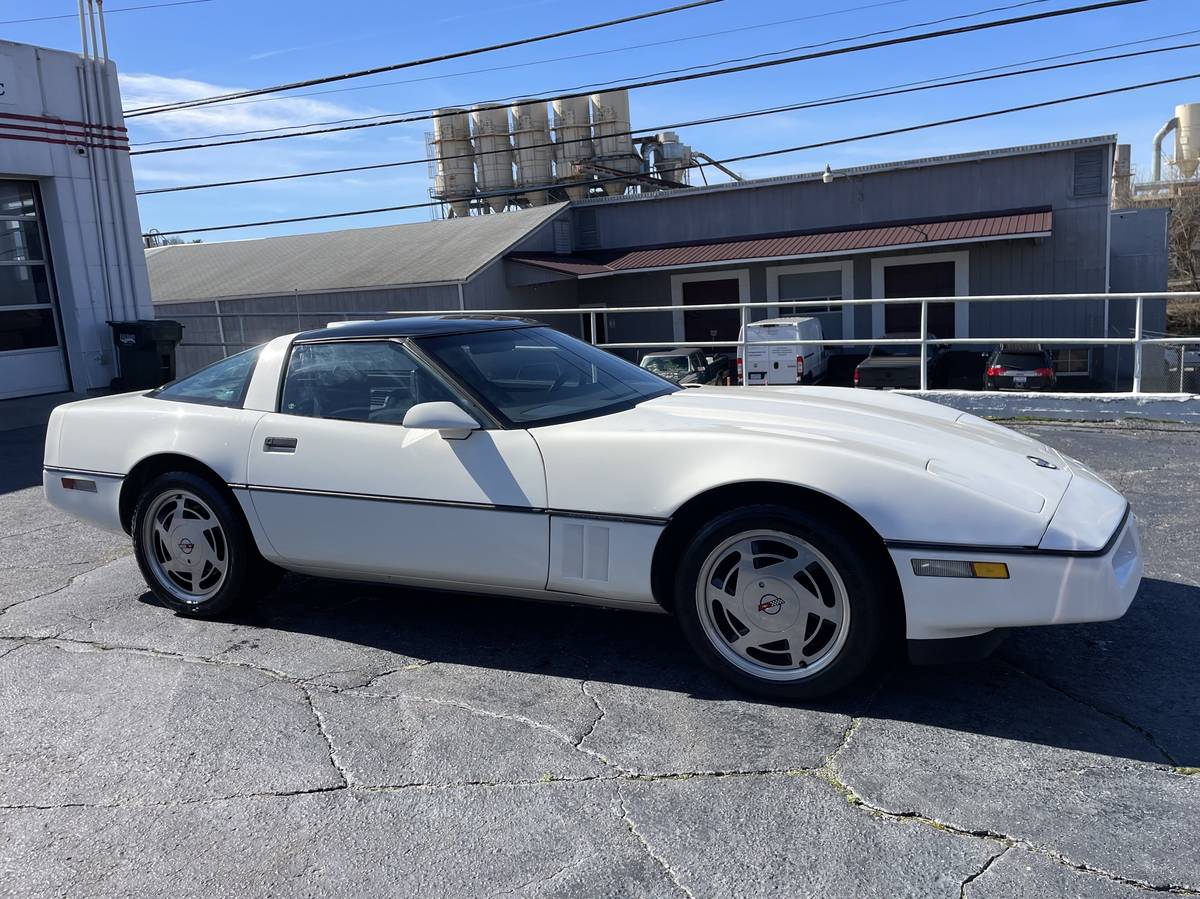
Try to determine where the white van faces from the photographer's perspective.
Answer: facing away from the viewer and to the right of the viewer

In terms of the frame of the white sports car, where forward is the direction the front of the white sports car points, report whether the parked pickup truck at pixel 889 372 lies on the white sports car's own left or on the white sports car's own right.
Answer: on the white sports car's own left

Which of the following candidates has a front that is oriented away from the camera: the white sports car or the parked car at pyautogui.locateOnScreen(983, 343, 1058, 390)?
the parked car

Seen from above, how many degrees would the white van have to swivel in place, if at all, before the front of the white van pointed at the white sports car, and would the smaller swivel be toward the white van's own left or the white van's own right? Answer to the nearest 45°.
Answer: approximately 135° to the white van's own right

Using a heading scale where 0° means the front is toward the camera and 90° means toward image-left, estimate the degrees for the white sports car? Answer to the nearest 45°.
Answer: approximately 315°

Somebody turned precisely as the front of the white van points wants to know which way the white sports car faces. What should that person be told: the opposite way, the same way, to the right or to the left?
to the right

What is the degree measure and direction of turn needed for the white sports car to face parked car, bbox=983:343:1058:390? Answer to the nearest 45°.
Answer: approximately 90° to its left

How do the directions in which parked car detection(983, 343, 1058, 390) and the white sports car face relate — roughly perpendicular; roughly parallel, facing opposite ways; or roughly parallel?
roughly perpendicular

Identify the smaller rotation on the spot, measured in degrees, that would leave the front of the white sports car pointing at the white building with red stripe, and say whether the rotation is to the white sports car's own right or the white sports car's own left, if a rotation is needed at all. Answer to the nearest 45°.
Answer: approximately 180°

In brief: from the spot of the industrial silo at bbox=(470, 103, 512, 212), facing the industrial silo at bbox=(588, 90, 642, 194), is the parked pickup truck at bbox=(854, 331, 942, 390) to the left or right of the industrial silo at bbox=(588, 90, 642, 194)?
right

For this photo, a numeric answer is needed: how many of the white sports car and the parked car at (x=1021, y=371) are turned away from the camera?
1

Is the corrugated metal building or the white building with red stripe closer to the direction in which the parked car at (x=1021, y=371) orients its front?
the corrugated metal building

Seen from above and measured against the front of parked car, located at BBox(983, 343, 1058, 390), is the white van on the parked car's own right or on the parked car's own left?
on the parked car's own left

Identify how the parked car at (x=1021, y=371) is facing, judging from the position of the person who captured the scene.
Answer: facing away from the viewer
